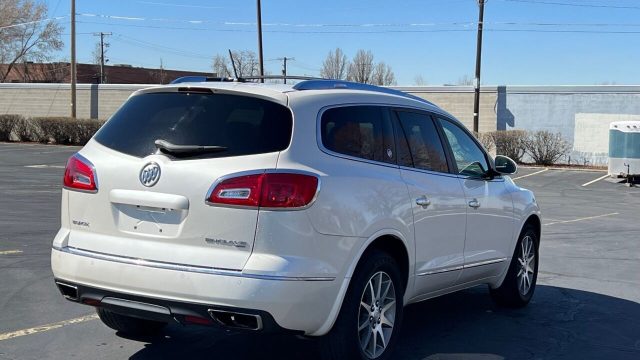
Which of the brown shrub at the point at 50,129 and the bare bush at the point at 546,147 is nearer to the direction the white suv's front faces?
the bare bush

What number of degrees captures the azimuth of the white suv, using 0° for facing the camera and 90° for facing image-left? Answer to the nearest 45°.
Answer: approximately 225°

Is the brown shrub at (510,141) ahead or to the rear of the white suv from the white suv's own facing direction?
ahead

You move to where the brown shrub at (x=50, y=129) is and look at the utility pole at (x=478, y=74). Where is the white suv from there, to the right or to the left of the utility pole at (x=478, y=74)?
right

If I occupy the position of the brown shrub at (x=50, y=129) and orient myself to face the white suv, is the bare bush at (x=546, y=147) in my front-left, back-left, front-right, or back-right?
front-left

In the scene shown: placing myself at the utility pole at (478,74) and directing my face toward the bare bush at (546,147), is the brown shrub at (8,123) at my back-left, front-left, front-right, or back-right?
back-right

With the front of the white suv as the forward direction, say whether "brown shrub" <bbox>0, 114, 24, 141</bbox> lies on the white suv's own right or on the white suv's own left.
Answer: on the white suv's own left

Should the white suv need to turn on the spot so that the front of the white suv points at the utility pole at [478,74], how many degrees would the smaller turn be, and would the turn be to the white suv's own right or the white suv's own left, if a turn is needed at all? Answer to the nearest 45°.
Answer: approximately 45° to the white suv's own left

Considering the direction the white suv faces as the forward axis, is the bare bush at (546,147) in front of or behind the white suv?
in front

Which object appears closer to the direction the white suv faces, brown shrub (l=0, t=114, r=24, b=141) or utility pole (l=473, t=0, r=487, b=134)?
the utility pole

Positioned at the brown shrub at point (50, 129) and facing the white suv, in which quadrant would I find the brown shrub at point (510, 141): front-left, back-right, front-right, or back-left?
front-left
